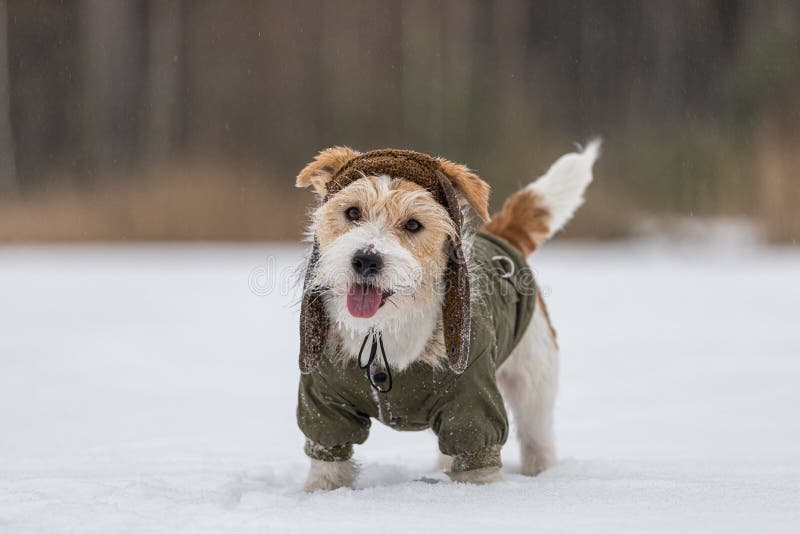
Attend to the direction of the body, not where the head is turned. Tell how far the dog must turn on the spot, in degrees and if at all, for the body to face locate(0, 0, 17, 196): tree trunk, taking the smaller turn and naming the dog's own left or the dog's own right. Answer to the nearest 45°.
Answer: approximately 90° to the dog's own right

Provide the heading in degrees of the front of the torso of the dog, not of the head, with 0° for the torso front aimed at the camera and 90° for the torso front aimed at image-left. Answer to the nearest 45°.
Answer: approximately 45°

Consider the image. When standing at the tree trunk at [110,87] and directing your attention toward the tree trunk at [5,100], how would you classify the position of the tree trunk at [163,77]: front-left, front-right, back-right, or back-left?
back-right

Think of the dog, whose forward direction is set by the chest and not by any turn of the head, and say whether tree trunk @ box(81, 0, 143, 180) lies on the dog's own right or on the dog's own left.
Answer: on the dog's own right

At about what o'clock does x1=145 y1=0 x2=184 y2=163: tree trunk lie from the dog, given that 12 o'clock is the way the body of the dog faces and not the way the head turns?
The tree trunk is roughly at 4 o'clock from the dog.
